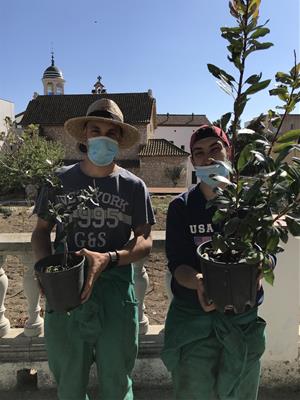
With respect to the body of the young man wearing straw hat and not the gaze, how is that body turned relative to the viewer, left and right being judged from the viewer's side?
facing the viewer

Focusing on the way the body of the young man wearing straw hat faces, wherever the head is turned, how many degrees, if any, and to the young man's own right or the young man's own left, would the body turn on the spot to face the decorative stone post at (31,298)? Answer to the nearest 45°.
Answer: approximately 135° to the young man's own right

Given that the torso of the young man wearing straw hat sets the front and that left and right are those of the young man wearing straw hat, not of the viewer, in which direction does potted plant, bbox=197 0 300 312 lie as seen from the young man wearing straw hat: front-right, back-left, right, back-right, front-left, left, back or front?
front-left

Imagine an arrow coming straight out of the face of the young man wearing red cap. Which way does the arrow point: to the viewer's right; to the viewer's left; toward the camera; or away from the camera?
toward the camera

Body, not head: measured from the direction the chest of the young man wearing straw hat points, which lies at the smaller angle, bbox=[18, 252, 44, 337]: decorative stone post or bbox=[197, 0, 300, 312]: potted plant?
the potted plant
